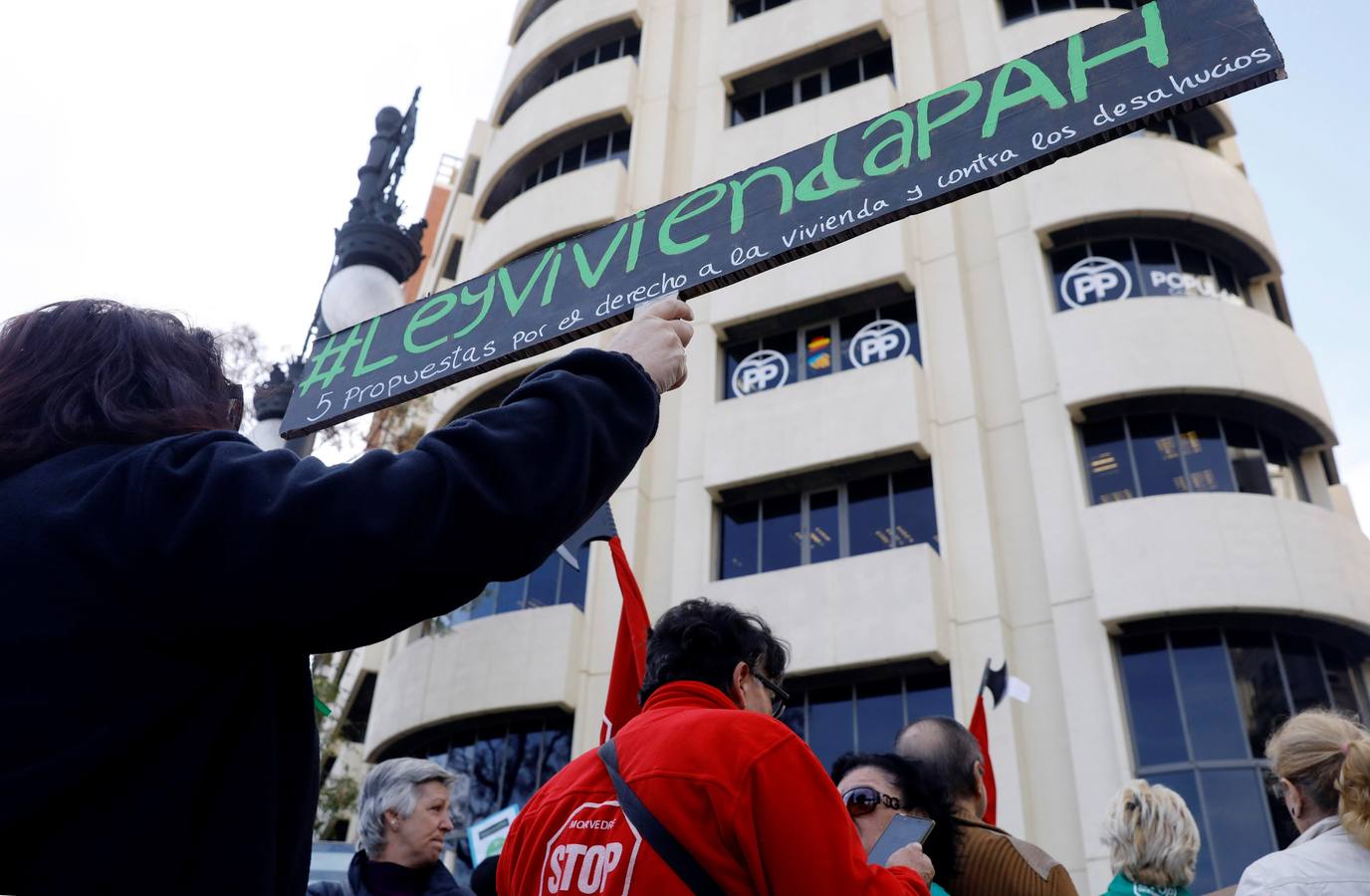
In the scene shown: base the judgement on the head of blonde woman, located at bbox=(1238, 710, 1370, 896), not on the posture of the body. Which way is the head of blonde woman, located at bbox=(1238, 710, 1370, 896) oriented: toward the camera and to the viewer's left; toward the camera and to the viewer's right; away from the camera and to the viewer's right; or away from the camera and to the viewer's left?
away from the camera and to the viewer's left

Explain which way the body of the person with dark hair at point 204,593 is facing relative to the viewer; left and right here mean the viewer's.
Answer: facing away from the viewer and to the right of the viewer

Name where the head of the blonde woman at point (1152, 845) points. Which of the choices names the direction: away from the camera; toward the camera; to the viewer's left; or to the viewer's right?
away from the camera

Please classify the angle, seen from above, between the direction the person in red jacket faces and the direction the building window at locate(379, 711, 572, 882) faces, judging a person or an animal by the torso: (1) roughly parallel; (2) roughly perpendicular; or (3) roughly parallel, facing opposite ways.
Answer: roughly parallel, facing opposite ways

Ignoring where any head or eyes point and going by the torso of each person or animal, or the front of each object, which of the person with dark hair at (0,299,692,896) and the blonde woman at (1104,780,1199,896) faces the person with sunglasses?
the person with dark hair

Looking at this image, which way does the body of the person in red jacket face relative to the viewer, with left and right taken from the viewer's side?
facing away from the viewer and to the right of the viewer

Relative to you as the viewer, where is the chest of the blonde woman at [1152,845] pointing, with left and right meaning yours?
facing away from the viewer

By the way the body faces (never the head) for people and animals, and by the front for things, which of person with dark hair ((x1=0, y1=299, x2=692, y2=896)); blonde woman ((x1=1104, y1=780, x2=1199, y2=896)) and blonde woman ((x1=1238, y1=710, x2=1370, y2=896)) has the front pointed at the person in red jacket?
the person with dark hair

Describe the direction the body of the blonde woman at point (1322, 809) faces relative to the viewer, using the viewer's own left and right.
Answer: facing away from the viewer and to the left of the viewer

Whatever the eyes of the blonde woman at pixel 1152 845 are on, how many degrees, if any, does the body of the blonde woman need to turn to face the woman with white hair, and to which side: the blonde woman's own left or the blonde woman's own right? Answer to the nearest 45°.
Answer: approximately 90° to the blonde woman's own left

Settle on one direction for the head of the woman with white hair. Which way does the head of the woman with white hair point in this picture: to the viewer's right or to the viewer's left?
to the viewer's right

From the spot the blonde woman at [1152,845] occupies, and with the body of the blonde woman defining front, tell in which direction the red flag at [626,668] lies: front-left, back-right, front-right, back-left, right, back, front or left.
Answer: left

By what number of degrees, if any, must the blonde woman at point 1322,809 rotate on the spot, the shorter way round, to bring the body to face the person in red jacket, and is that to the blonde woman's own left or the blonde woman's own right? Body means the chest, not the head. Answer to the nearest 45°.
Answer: approximately 90° to the blonde woman's own left

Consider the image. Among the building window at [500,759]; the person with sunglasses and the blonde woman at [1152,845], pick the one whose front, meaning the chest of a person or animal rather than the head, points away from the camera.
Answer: the blonde woman

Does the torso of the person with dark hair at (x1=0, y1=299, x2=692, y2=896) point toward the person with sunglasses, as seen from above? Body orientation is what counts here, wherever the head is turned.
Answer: yes

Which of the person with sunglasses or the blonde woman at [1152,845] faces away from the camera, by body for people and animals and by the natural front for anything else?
the blonde woman

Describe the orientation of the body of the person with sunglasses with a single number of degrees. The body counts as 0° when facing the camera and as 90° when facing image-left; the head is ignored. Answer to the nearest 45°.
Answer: approximately 45°

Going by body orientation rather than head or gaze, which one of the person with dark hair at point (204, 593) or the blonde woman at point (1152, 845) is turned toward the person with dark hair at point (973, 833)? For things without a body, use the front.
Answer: the person with dark hair at point (204, 593)
